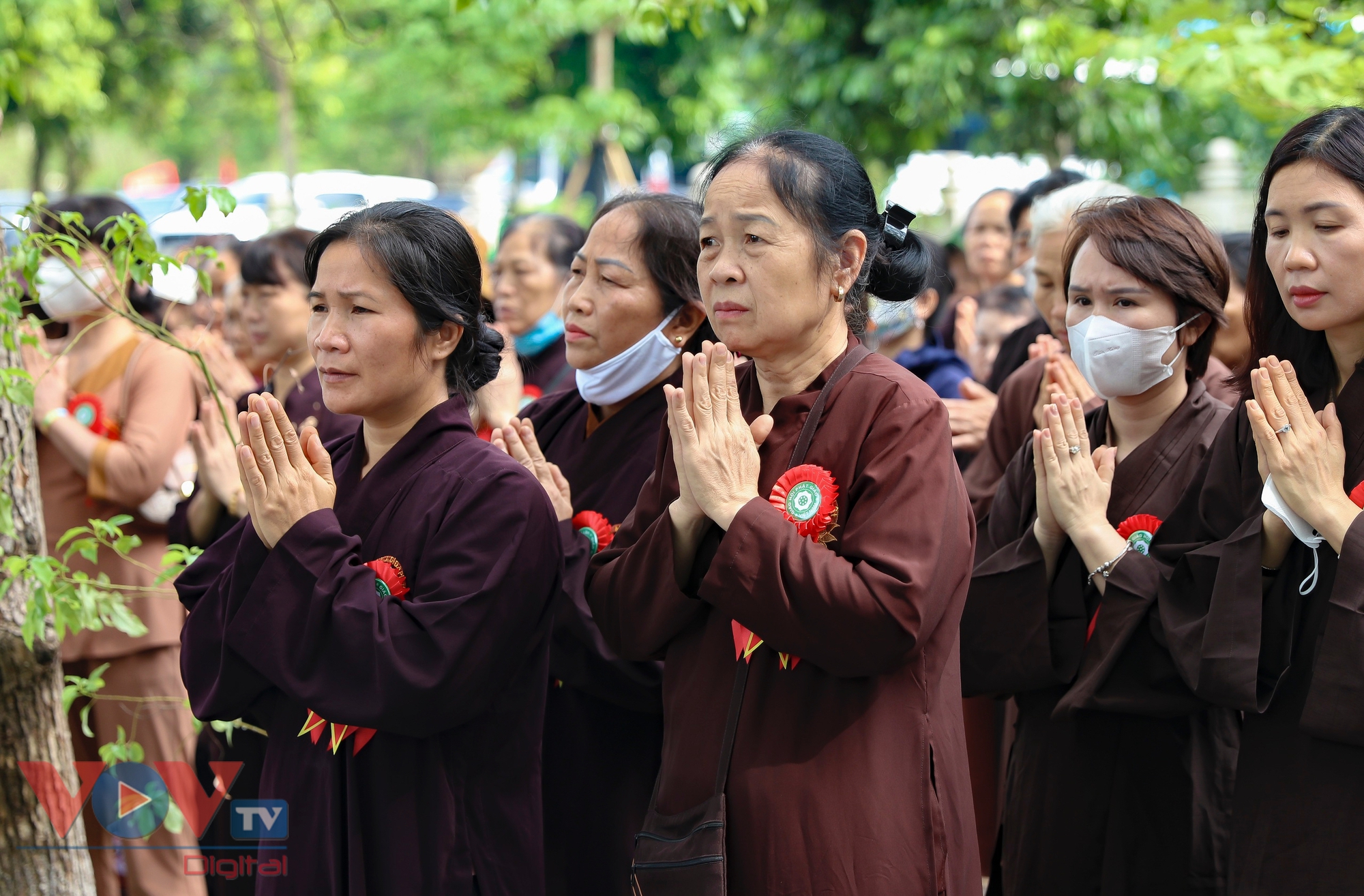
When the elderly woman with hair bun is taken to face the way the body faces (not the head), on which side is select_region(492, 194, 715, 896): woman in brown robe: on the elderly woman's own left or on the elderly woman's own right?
on the elderly woman's own right

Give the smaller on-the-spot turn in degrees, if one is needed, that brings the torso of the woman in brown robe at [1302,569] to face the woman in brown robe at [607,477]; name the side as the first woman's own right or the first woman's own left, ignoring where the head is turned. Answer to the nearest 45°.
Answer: approximately 45° to the first woman's own right

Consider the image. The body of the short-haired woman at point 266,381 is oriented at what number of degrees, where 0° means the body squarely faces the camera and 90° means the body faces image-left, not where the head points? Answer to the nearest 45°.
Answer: approximately 45°

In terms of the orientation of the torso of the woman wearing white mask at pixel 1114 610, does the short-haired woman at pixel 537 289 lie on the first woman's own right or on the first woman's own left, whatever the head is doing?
on the first woman's own right

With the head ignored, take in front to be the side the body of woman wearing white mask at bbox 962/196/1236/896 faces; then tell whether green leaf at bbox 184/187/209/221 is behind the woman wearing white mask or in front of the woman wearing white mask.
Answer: in front

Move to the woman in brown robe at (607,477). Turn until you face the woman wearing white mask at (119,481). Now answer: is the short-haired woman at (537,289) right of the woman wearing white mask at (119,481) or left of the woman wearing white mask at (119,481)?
right

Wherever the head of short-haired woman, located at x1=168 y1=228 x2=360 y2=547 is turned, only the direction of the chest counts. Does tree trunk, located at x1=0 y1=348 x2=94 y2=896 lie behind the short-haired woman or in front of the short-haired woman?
in front

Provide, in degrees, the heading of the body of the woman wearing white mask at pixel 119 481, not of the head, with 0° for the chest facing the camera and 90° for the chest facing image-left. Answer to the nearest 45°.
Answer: approximately 45°

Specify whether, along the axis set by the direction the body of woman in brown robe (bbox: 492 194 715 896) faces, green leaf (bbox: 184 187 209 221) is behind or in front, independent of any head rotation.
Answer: in front

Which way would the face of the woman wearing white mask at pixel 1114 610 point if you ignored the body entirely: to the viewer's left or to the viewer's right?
to the viewer's left

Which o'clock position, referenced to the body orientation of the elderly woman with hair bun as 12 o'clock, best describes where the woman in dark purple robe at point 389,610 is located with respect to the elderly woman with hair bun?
The woman in dark purple robe is roughly at 2 o'clock from the elderly woman with hair bun.

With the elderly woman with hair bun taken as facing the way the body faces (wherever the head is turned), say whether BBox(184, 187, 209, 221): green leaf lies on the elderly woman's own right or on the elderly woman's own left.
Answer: on the elderly woman's own right
